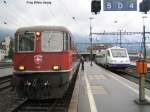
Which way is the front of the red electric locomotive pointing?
toward the camera

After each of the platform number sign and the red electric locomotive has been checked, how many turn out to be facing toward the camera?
2

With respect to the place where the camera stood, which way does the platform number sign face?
facing the viewer

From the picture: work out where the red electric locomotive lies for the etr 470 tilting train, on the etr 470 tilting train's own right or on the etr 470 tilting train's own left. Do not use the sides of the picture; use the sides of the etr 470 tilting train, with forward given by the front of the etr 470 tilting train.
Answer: on the etr 470 tilting train's own right

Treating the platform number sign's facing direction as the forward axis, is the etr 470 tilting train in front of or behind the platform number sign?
behind

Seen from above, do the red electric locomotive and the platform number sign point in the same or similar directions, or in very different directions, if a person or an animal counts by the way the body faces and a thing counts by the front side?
same or similar directions

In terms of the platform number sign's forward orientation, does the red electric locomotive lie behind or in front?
in front
